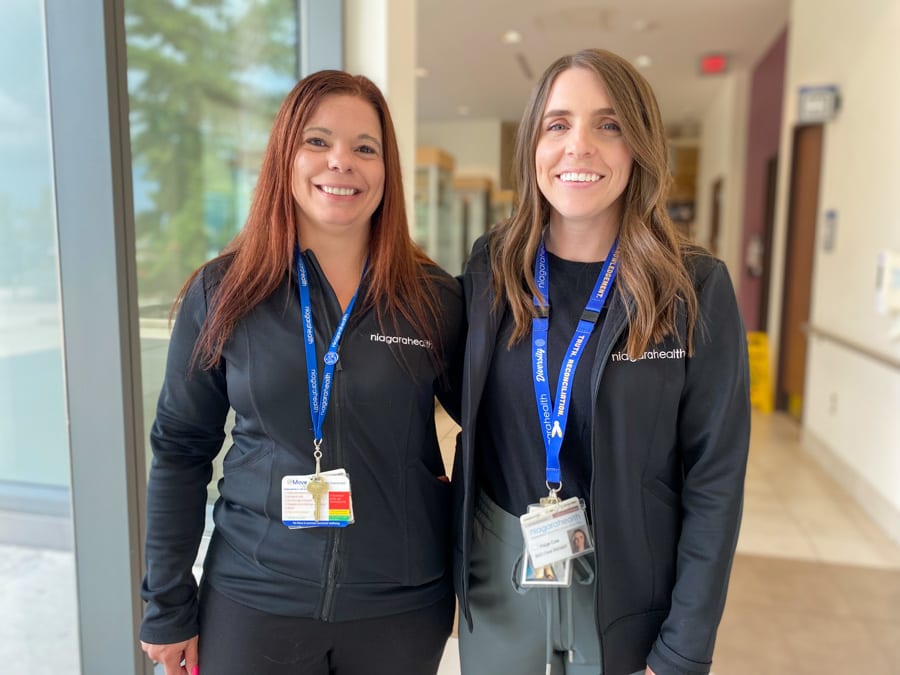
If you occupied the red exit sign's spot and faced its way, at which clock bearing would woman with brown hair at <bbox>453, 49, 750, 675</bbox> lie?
The woman with brown hair is roughly at 12 o'clock from the red exit sign.

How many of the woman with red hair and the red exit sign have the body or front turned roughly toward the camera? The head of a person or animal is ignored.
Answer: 2

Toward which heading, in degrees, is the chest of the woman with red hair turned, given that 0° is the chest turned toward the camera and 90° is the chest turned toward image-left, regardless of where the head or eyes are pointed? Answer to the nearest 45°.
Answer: approximately 0°

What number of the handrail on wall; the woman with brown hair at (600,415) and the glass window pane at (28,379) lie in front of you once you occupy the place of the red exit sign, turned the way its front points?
3

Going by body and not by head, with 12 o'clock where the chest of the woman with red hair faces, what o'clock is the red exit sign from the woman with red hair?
The red exit sign is roughly at 7 o'clock from the woman with red hair.

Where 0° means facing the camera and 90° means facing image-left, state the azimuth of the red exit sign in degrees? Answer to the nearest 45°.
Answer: approximately 0°

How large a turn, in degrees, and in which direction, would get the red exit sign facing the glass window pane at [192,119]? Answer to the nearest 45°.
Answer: approximately 45° to its right

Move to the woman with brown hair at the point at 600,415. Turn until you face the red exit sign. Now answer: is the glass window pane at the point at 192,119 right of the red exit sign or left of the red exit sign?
left
